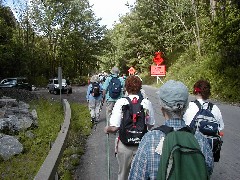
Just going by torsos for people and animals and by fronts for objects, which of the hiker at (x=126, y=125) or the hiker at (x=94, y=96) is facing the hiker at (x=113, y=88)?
the hiker at (x=126, y=125)

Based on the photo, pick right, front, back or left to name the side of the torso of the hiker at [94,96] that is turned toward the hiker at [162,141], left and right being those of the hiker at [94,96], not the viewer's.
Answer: back

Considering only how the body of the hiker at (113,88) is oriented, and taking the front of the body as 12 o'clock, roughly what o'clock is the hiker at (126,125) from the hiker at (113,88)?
the hiker at (126,125) is roughly at 6 o'clock from the hiker at (113,88).

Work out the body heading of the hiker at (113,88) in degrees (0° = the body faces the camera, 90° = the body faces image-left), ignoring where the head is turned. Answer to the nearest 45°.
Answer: approximately 180°

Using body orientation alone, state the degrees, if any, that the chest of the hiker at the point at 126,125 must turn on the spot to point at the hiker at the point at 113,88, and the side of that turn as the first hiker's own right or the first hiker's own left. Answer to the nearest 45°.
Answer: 0° — they already face them

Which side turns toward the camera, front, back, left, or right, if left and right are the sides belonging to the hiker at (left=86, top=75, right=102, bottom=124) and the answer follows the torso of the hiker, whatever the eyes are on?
back

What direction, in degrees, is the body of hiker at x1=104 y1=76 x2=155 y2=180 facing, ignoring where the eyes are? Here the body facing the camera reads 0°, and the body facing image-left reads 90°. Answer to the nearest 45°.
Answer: approximately 180°

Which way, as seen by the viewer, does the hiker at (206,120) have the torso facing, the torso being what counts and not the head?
away from the camera

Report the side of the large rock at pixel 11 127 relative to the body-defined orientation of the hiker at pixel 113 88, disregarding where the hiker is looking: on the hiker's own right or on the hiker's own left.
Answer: on the hiker's own left

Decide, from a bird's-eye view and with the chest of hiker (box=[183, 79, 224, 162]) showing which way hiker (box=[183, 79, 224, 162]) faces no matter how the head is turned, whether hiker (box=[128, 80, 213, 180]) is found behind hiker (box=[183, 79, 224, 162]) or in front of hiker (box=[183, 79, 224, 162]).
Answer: behind
